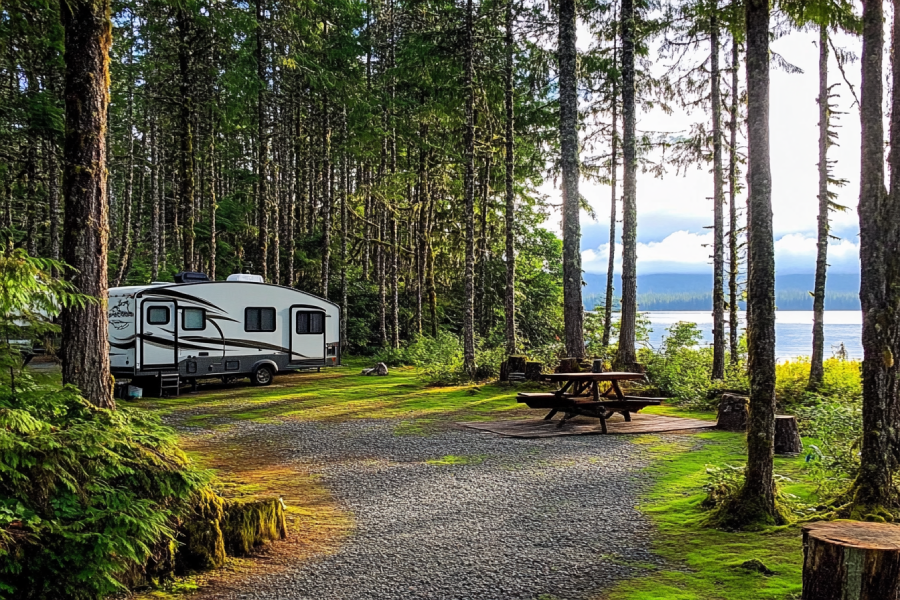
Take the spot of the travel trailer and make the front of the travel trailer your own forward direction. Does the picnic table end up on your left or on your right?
on your left

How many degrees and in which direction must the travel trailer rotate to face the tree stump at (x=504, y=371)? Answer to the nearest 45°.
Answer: approximately 135° to its left

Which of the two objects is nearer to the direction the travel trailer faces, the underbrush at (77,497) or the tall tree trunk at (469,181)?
the underbrush

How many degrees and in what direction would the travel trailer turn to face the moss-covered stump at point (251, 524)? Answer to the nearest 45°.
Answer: approximately 45° to its left

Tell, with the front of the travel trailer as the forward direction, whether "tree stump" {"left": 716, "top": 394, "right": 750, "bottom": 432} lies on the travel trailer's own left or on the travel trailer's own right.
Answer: on the travel trailer's own left

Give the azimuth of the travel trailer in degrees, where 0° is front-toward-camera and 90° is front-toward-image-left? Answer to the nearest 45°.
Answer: approximately 45°

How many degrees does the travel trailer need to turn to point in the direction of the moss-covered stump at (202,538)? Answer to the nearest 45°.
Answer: approximately 45° to its left

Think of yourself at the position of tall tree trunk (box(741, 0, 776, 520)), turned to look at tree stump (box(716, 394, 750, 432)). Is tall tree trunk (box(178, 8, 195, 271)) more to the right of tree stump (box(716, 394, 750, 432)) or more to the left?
left

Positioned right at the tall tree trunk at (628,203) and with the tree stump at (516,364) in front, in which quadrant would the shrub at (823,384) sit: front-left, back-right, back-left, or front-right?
back-left
